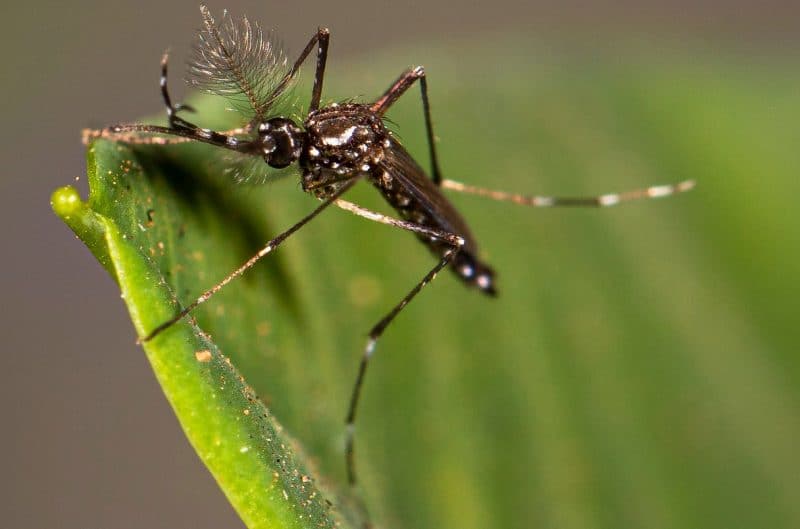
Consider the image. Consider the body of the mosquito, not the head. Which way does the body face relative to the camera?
to the viewer's left
